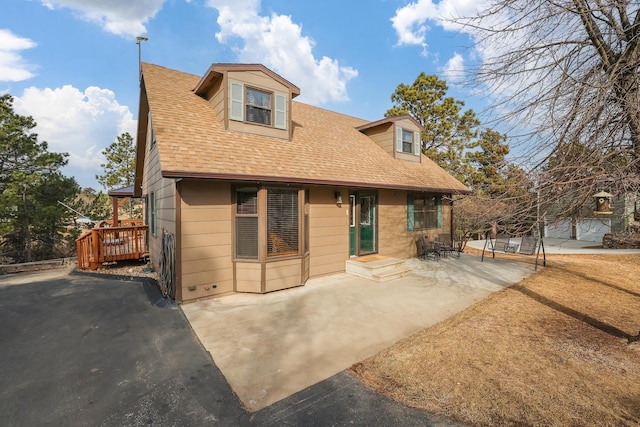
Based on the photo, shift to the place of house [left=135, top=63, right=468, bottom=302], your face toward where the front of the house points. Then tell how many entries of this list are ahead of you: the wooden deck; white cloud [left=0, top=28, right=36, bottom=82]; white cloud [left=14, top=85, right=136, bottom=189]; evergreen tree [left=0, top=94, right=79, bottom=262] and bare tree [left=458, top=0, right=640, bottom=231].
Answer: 1

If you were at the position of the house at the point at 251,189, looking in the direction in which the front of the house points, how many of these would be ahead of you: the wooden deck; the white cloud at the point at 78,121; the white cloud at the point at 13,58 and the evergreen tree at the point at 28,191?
0

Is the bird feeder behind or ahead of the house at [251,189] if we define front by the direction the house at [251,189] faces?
ahead

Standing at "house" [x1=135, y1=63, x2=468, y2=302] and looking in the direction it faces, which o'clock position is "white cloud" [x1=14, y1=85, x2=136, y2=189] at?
The white cloud is roughly at 6 o'clock from the house.

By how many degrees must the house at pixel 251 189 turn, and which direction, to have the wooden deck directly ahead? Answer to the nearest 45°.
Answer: approximately 135° to its right

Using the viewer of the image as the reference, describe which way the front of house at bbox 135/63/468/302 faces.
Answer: facing the viewer and to the right of the viewer

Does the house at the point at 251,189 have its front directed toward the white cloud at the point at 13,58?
no

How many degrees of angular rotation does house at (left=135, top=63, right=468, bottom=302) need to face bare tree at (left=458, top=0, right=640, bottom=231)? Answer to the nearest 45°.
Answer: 0° — it already faces it

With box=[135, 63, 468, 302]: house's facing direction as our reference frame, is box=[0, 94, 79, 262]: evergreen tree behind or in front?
behind
